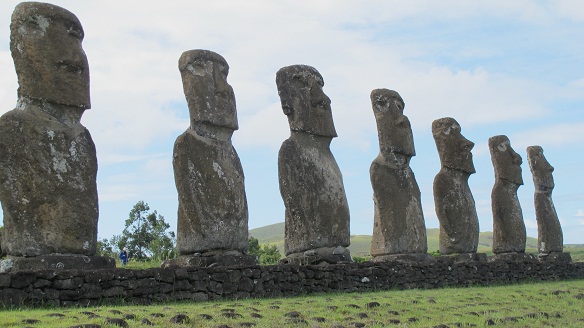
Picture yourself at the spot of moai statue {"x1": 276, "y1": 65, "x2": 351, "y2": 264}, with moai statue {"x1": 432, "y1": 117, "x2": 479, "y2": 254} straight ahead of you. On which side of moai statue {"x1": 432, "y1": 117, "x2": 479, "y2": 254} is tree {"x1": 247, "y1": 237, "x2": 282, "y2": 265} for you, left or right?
left

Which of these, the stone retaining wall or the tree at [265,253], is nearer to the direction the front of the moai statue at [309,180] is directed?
the stone retaining wall

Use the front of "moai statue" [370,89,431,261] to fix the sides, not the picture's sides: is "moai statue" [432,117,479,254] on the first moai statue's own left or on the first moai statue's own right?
on the first moai statue's own left

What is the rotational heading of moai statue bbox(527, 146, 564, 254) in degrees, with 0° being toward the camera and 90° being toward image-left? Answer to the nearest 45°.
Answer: approximately 270°

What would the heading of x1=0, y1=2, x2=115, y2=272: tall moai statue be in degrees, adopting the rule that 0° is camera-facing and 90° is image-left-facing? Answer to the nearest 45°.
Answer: approximately 315°

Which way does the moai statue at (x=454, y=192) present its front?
to the viewer's right

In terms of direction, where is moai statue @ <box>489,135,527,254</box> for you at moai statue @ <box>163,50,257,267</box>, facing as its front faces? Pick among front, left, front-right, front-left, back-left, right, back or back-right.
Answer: left

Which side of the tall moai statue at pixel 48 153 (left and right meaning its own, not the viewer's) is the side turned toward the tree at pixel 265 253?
left

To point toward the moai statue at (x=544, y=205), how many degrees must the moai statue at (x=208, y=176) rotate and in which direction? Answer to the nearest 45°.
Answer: approximately 90° to its left

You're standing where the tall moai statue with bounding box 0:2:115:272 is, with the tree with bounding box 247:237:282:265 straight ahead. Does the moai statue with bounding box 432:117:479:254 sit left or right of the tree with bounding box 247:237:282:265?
right

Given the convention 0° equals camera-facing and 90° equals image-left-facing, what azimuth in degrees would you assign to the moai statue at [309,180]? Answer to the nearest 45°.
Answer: approximately 315°

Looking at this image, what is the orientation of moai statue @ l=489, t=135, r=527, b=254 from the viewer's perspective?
to the viewer's right

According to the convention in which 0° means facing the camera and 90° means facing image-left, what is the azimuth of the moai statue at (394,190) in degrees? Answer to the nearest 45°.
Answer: approximately 315°

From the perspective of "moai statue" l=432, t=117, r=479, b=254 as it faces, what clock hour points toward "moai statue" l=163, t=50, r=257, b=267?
"moai statue" l=163, t=50, r=257, b=267 is roughly at 4 o'clock from "moai statue" l=432, t=117, r=479, b=254.

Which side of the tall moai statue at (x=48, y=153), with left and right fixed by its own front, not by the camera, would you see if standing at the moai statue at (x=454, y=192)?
left
